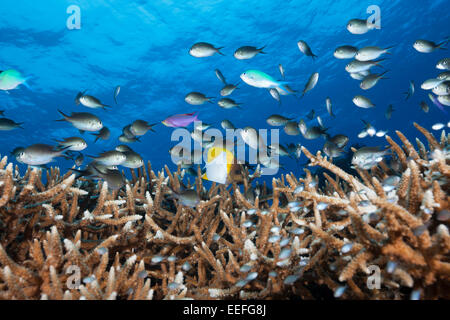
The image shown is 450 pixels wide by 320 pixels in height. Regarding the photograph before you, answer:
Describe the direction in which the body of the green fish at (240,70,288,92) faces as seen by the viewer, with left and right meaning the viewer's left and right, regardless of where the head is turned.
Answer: facing to the left of the viewer

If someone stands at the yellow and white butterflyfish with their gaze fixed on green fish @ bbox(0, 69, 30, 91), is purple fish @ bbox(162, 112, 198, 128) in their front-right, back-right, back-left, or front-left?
front-right

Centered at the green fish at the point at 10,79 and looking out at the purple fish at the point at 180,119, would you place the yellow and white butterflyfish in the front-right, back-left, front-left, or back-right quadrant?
front-right

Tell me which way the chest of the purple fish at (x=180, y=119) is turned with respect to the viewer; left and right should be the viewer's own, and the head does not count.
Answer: facing to the left of the viewer

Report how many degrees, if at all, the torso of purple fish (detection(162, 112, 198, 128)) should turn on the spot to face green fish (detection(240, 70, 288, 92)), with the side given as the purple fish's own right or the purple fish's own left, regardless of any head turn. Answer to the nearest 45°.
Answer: approximately 135° to the purple fish's own left
